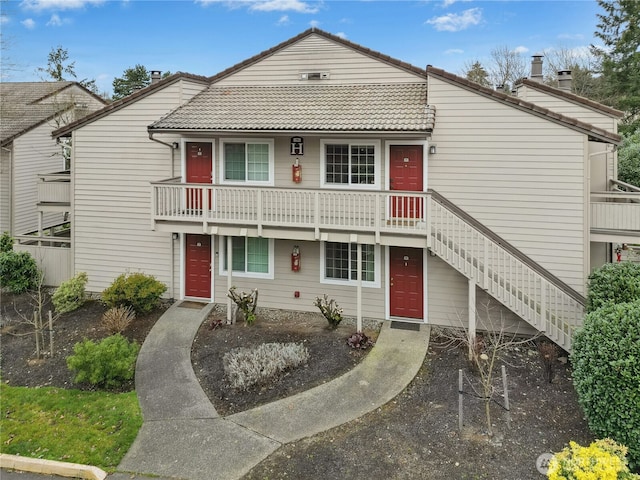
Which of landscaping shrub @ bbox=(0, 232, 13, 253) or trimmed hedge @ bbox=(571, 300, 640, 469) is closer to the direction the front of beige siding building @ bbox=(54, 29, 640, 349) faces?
the trimmed hedge

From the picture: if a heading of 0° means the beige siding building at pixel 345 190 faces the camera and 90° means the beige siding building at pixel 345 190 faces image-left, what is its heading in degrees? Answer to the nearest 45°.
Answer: approximately 0°

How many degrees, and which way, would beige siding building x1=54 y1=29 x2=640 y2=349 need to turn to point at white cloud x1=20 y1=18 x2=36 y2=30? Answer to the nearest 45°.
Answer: approximately 135° to its right

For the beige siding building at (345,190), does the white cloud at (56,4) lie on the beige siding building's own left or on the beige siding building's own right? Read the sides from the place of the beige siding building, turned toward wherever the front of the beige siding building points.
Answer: on the beige siding building's own right
